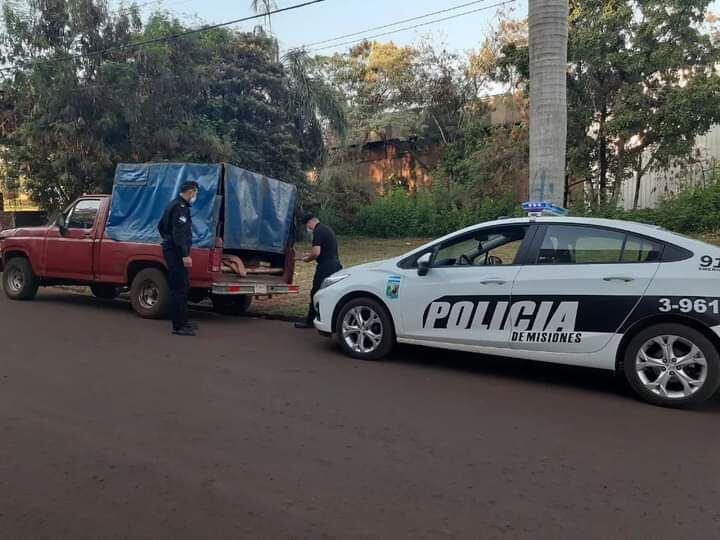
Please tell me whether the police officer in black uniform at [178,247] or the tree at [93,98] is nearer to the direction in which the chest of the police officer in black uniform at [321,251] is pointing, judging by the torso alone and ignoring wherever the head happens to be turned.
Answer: the police officer in black uniform

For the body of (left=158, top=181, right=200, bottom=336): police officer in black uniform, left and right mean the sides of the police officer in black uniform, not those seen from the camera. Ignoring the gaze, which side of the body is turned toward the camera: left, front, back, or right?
right

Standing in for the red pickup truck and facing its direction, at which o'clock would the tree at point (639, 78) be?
The tree is roughly at 4 o'clock from the red pickup truck.

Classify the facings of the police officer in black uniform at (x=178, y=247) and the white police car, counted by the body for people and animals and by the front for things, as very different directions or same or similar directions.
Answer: very different directions

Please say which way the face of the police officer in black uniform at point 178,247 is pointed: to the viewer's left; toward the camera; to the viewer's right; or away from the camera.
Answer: to the viewer's right

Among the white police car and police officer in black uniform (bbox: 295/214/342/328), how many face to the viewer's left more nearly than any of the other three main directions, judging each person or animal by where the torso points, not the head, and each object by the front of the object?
2

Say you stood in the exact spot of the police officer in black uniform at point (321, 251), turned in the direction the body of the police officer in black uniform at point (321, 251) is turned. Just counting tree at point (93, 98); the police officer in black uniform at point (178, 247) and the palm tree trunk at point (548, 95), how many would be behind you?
1

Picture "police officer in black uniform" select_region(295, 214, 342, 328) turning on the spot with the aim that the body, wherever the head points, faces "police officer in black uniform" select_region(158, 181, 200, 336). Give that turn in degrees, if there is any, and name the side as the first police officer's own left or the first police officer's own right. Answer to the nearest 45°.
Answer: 0° — they already face them

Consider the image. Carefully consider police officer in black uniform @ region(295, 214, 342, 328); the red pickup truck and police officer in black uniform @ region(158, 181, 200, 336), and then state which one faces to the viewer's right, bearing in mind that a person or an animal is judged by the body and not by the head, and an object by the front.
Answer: police officer in black uniform @ region(158, 181, 200, 336)

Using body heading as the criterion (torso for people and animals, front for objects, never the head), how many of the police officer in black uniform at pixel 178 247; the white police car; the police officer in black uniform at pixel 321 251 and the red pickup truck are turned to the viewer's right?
1

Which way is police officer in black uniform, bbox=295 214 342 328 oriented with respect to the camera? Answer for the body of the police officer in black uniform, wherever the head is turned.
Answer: to the viewer's left

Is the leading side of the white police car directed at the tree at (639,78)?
no

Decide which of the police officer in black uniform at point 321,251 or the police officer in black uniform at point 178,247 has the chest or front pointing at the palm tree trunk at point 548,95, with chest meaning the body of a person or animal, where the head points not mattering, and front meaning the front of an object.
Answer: the police officer in black uniform at point 178,247

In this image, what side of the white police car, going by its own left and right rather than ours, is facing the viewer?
left

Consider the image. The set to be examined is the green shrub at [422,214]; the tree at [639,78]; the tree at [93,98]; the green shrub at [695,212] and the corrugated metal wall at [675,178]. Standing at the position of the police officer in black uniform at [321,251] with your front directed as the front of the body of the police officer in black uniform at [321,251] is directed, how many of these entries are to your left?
0

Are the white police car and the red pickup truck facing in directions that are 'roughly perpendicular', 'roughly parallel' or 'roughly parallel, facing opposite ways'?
roughly parallel

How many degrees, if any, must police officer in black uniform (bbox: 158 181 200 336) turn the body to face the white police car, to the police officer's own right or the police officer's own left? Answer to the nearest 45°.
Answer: approximately 45° to the police officer's own right

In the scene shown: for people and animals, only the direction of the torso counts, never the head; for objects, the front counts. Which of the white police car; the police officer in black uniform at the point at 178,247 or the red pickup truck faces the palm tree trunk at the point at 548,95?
the police officer in black uniform

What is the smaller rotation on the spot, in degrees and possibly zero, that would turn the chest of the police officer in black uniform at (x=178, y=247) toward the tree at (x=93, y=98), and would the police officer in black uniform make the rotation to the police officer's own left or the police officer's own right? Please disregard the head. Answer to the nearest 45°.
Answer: approximately 90° to the police officer's own left

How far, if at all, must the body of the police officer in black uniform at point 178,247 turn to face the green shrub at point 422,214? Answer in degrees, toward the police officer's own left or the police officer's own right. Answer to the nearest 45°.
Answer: approximately 45° to the police officer's own left

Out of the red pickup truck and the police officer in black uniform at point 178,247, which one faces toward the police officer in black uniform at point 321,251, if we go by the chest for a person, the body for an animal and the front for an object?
the police officer in black uniform at point 178,247
